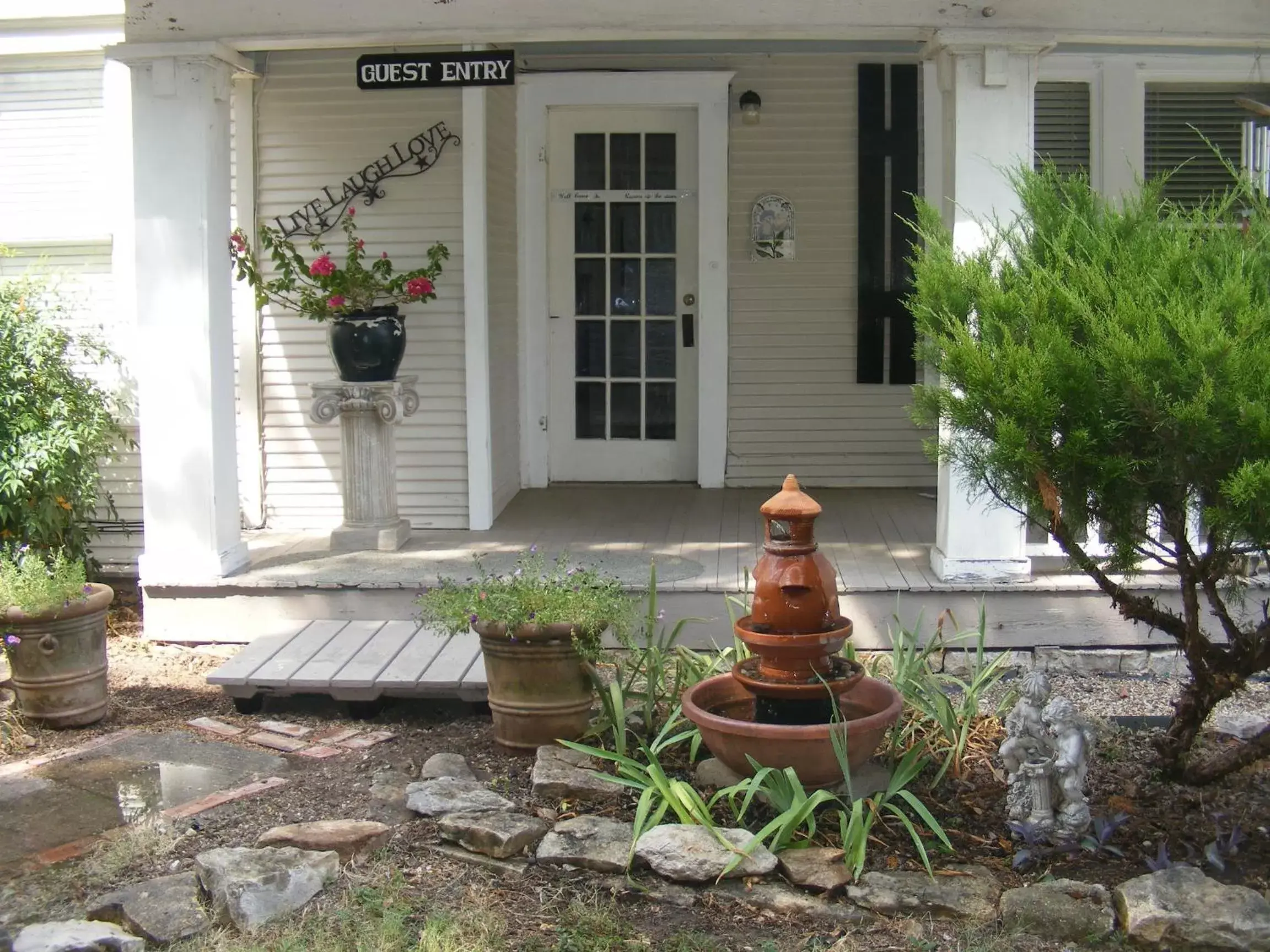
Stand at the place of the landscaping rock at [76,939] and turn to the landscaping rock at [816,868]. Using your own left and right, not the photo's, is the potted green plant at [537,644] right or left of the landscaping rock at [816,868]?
left

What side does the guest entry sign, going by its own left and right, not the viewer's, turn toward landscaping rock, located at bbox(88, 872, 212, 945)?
front

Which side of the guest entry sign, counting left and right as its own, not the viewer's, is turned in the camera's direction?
front

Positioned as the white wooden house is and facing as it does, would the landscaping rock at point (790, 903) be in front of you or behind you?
in front

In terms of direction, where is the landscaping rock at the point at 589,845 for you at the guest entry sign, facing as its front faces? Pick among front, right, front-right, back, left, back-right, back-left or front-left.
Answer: front

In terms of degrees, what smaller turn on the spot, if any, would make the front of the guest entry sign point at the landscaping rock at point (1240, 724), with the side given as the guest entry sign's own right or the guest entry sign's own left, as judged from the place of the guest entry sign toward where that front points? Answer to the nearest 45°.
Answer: approximately 45° to the guest entry sign's own left

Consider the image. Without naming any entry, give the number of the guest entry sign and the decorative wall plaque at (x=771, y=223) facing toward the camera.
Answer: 2

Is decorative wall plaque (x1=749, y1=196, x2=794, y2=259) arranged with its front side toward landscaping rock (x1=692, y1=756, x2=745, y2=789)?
yes

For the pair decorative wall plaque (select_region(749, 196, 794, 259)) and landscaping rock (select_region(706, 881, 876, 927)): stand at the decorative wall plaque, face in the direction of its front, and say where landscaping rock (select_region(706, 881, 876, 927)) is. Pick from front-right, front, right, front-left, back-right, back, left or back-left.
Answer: front

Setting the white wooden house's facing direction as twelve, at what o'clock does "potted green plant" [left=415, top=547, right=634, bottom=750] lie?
The potted green plant is roughly at 12 o'clock from the white wooden house.

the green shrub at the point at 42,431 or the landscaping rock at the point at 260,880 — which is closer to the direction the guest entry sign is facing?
the landscaping rock

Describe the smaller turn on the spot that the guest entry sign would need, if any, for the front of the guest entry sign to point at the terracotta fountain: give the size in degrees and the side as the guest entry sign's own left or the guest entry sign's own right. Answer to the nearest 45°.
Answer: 0° — it already faces it

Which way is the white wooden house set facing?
toward the camera

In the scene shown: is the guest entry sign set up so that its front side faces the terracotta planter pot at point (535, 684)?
yes

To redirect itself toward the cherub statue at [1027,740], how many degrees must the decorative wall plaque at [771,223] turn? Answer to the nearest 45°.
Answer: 0° — it already faces it
